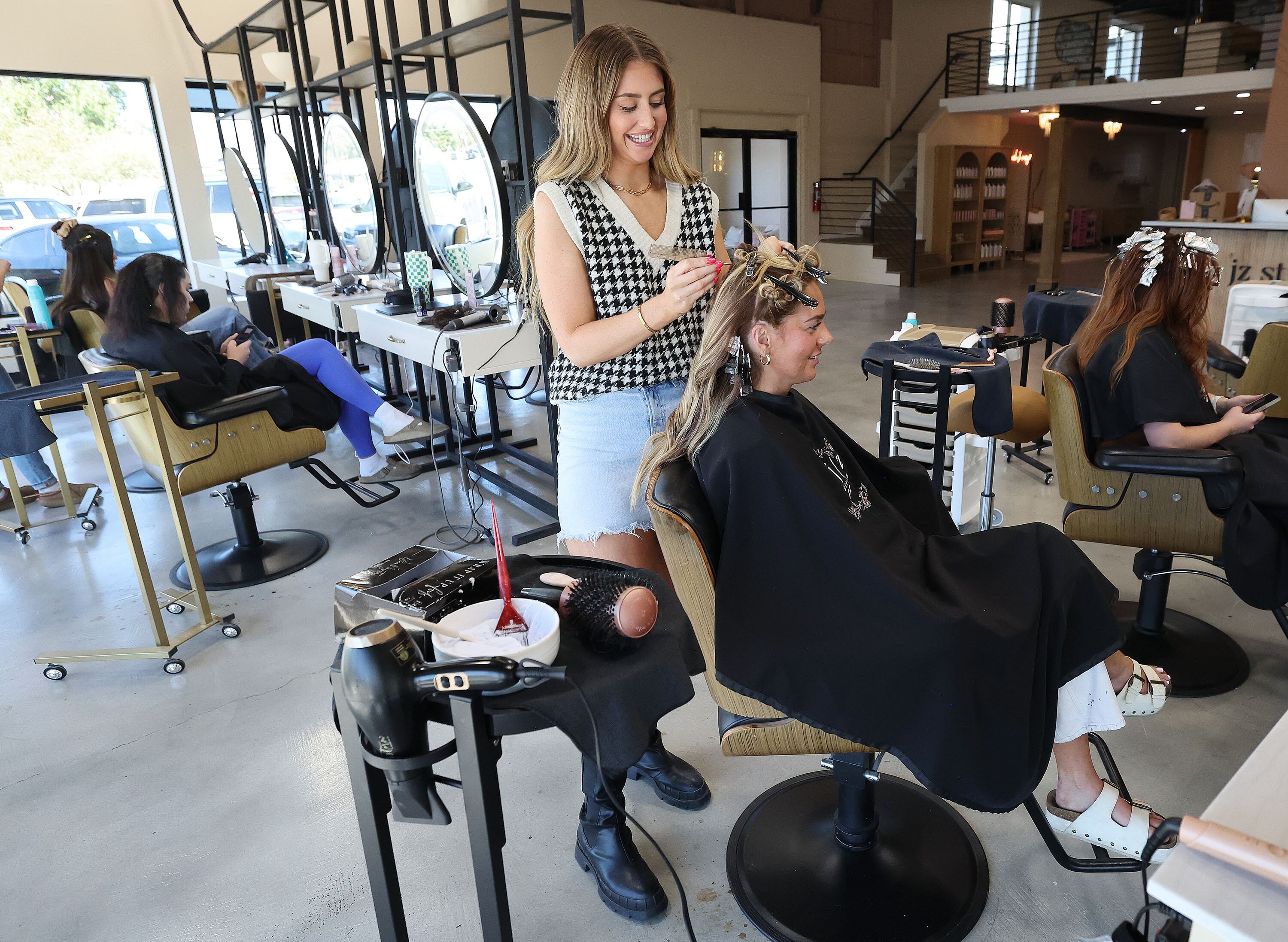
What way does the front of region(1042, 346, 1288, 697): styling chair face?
to the viewer's right

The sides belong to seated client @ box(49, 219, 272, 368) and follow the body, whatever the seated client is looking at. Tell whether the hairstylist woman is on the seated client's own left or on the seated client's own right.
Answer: on the seated client's own right

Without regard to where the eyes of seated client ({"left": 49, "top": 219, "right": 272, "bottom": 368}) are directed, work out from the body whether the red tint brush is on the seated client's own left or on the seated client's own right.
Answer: on the seated client's own right

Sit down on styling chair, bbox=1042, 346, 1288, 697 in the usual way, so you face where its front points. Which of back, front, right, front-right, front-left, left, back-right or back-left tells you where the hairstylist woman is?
back-right

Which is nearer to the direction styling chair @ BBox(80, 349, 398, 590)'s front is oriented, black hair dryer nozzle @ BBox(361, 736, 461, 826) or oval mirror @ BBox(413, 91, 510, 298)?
the oval mirror

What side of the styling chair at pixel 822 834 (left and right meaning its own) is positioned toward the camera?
right

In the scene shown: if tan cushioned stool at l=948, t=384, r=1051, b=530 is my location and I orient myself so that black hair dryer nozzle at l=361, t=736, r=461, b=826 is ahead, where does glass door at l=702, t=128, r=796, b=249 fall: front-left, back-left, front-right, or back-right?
back-right

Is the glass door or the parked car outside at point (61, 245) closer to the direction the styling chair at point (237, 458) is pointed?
the glass door

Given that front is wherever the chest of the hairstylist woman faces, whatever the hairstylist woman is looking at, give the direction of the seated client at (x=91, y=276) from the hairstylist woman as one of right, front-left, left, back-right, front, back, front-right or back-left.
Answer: back

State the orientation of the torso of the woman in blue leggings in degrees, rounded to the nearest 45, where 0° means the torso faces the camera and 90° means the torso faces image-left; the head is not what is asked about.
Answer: approximately 270°

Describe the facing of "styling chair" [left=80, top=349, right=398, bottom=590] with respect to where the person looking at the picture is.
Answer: facing to the right of the viewer

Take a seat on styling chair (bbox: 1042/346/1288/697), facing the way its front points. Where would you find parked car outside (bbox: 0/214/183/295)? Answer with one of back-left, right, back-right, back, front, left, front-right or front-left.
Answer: back

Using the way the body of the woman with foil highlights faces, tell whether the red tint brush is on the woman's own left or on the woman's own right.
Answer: on the woman's own right

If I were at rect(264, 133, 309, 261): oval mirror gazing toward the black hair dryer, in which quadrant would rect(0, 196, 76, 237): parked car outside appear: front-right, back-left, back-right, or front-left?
back-right

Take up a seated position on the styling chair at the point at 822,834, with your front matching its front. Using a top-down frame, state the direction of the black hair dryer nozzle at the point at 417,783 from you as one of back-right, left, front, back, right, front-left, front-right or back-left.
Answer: back-right

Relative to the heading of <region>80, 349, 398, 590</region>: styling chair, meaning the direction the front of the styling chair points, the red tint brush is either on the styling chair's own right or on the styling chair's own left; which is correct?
on the styling chair's own right

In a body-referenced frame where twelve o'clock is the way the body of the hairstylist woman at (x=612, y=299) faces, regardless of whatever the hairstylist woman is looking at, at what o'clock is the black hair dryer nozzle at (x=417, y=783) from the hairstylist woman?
The black hair dryer nozzle is roughly at 2 o'clock from the hairstylist woman.

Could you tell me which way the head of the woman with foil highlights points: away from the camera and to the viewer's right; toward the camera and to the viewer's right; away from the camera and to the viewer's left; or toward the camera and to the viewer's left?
away from the camera and to the viewer's right
